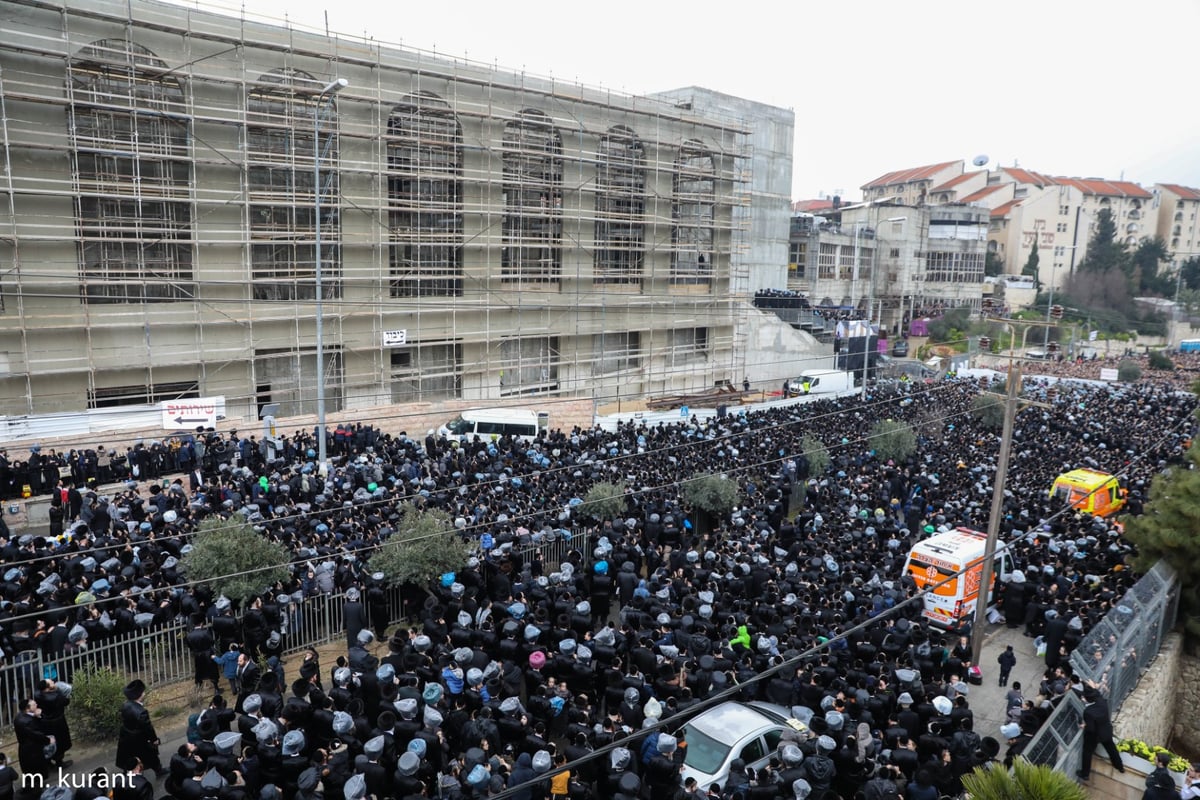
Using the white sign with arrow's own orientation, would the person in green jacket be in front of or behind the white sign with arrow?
in front

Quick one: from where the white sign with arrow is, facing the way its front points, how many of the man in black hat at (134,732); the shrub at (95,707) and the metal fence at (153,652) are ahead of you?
3

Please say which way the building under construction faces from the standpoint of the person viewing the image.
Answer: facing the viewer and to the right of the viewer

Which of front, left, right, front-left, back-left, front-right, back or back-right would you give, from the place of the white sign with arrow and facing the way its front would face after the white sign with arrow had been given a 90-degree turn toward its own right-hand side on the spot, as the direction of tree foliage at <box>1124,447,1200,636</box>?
back-left

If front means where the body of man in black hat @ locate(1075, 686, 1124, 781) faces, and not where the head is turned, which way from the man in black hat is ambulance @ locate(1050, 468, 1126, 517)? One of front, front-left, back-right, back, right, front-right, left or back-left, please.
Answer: front-right

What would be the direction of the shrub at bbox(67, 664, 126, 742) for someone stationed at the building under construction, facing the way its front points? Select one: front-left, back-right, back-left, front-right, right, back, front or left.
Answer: front-right

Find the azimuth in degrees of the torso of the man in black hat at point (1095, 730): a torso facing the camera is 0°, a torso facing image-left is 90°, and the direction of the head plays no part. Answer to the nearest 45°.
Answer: approximately 135°

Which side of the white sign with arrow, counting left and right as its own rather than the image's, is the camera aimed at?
front

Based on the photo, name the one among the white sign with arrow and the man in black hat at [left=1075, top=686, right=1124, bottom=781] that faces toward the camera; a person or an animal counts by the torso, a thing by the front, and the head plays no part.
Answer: the white sign with arrow

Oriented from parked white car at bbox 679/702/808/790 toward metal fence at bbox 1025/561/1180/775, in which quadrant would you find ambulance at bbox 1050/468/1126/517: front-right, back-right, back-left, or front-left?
front-left

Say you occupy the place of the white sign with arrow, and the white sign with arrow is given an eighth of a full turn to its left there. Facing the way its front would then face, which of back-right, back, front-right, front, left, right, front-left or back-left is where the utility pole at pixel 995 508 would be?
front

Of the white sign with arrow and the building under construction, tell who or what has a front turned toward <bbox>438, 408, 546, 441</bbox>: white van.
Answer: the building under construction

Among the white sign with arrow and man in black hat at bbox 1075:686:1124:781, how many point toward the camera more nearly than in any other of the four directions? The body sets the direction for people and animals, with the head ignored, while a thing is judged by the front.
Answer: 1

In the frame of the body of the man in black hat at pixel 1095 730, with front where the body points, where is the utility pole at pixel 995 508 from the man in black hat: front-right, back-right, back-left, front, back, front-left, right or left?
front

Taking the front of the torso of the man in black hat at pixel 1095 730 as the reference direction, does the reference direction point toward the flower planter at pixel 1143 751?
no
